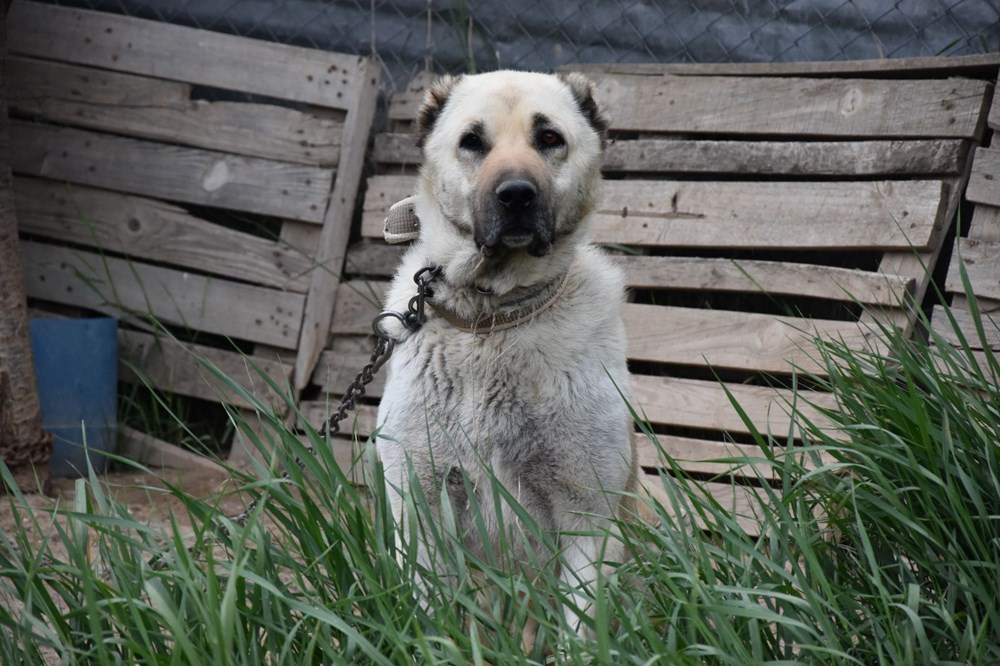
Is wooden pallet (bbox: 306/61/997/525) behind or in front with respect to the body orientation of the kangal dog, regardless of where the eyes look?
behind

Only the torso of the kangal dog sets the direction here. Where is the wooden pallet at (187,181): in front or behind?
behind

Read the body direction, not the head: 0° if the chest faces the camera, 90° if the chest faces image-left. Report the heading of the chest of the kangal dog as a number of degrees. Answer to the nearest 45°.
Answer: approximately 0°

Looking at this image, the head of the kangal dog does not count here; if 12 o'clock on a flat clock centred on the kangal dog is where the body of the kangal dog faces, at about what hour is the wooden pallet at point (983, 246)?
The wooden pallet is roughly at 8 o'clock from the kangal dog.

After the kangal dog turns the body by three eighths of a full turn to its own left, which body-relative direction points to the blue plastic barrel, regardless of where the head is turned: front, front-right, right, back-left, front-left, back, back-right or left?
left
